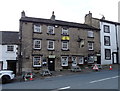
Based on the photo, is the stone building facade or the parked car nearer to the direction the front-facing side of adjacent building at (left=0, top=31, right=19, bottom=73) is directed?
the parked car

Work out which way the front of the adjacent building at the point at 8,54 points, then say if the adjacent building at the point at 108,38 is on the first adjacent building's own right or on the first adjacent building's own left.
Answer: on the first adjacent building's own left

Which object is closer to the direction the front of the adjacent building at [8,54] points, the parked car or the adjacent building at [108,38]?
the parked car

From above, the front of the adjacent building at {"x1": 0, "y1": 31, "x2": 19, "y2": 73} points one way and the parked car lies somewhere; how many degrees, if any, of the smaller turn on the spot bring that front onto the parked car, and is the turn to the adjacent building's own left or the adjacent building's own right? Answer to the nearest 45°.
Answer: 0° — it already faces it

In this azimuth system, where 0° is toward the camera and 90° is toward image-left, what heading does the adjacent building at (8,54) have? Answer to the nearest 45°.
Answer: approximately 0°

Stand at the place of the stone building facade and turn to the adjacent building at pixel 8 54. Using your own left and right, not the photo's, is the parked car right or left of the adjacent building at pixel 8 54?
left
